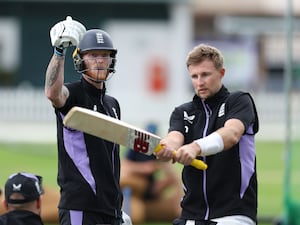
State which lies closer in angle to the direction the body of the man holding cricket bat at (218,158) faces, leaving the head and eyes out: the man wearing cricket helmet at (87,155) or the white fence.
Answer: the man wearing cricket helmet

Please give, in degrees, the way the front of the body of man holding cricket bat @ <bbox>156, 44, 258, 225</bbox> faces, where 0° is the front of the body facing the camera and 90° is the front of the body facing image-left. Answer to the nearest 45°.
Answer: approximately 45°

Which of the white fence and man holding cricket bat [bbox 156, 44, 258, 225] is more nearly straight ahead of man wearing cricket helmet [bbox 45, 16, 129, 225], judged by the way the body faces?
the man holding cricket bat

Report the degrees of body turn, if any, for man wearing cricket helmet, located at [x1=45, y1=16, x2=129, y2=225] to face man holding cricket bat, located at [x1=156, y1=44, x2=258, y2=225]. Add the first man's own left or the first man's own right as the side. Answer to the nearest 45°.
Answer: approximately 45° to the first man's own left

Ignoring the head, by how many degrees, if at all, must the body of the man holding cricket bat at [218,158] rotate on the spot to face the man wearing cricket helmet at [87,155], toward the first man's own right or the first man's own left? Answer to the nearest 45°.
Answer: approximately 45° to the first man's own right

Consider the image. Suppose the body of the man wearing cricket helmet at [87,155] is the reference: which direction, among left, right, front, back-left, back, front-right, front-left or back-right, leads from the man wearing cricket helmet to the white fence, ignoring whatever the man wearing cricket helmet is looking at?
back-left

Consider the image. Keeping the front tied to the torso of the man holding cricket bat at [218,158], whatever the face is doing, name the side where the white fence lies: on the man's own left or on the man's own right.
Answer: on the man's own right
